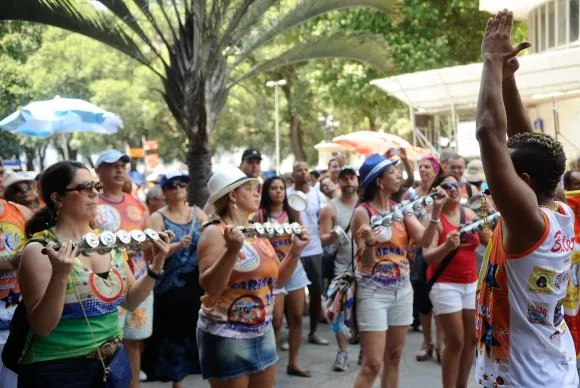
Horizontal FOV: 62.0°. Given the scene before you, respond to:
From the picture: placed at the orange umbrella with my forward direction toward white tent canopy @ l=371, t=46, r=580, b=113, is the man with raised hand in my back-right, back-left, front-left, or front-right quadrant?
back-right

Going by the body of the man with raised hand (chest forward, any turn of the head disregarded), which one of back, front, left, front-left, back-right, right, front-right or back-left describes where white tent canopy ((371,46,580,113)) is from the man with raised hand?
front-right

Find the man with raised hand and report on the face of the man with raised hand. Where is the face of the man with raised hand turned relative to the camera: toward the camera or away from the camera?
away from the camera

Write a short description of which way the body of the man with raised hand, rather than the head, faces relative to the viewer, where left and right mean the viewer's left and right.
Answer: facing away from the viewer and to the left of the viewer

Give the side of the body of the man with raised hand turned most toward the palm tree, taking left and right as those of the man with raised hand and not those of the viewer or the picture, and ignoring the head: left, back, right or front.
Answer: front

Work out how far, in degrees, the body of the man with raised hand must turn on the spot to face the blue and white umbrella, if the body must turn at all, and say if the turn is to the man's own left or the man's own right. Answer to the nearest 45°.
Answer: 0° — they already face it
